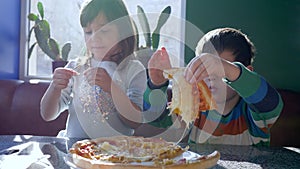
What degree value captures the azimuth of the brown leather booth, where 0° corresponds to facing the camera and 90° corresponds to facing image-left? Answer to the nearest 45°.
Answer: approximately 0°

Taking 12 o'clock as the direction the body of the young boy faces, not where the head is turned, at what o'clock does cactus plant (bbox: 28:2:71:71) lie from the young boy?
The cactus plant is roughly at 3 o'clock from the young boy.

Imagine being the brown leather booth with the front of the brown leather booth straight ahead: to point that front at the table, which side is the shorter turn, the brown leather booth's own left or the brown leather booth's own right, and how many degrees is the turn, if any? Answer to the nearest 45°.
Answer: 0° — it already faces it

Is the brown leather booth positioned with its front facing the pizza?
yes

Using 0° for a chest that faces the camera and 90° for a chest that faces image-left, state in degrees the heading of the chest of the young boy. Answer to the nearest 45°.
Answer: approximately 45°

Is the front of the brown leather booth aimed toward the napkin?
yes
